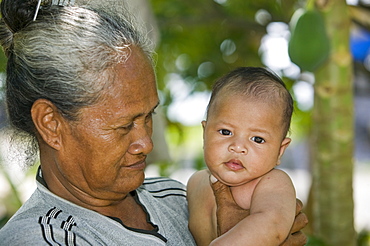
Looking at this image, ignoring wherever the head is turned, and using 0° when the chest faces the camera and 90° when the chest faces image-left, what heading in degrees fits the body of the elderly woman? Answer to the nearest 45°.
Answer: approximately 315°

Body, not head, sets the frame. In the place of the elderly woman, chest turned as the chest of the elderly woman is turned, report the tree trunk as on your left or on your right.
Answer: on your left
